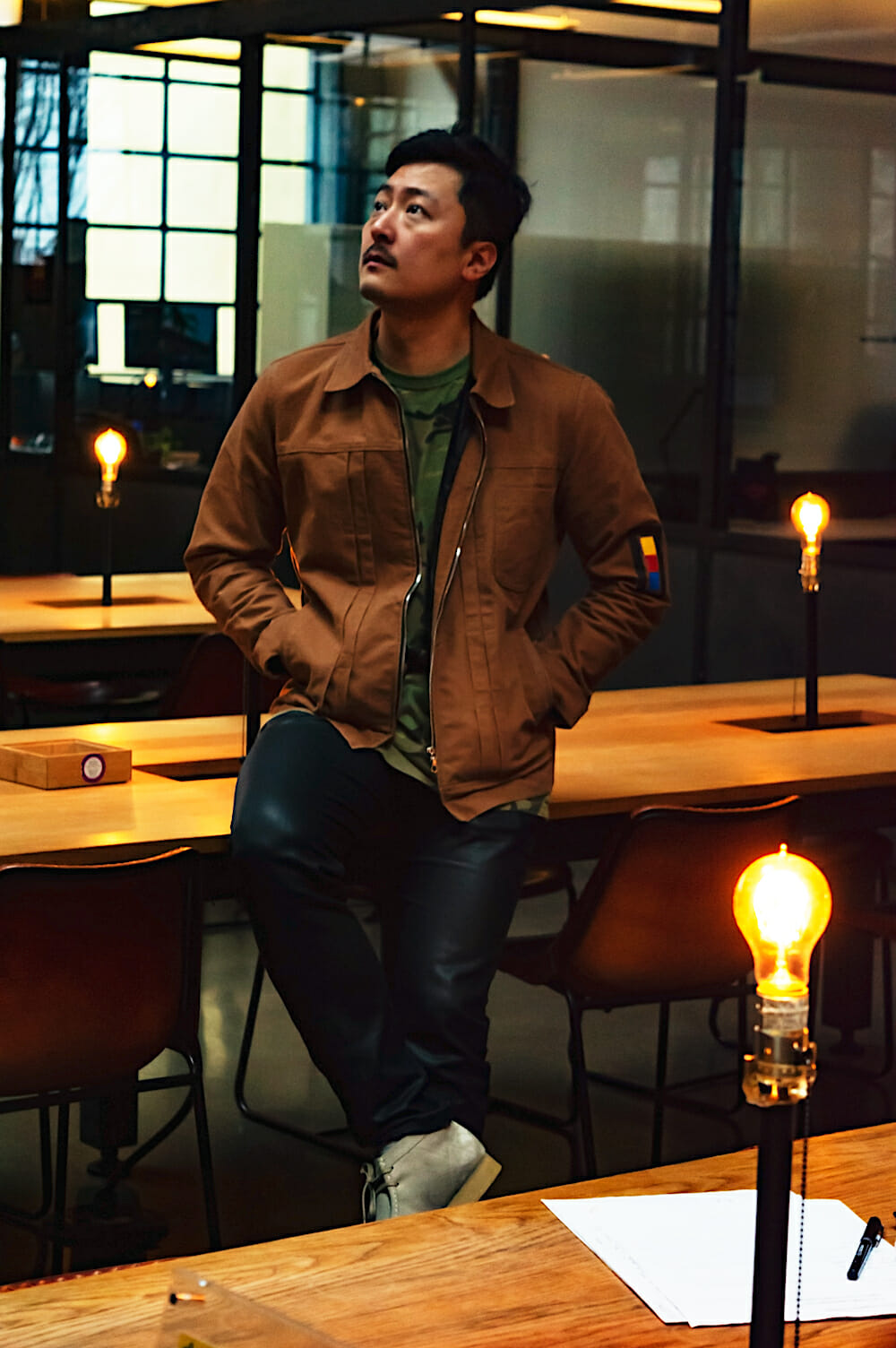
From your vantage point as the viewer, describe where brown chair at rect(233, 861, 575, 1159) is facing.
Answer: facing away from the viewer and to the left of the viewer

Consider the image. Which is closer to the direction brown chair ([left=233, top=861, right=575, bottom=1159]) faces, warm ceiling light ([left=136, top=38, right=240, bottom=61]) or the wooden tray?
the warm ceiling light

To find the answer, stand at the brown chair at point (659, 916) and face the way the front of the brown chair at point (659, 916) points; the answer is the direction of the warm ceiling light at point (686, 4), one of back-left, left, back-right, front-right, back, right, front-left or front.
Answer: front-right

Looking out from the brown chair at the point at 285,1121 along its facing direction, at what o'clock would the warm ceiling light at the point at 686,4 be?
The warm ceiling light is roughly at 2 o'clock from the brown chair.

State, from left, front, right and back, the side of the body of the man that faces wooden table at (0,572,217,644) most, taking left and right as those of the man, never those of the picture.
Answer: back

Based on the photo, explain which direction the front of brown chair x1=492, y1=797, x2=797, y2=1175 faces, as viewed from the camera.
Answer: facing away from the viewer and to the left of the viewer

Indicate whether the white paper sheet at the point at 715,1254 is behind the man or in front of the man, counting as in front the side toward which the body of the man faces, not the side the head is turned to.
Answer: in front

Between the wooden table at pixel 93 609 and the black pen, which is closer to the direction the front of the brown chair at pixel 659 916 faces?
the wooden table

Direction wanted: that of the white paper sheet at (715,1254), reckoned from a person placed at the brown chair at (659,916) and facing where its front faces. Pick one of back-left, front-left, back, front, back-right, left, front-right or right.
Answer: back-left

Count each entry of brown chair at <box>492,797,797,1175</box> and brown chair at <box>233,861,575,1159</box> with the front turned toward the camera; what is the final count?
0
